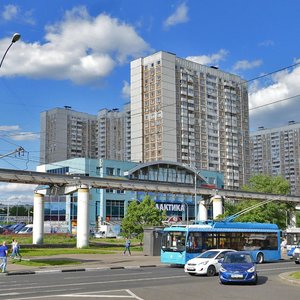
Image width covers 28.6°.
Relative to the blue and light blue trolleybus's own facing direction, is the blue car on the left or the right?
on its left

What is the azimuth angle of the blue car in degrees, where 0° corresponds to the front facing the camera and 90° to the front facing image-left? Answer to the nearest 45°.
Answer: approximately 0°

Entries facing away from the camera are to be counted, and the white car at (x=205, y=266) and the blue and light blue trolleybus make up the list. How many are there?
0

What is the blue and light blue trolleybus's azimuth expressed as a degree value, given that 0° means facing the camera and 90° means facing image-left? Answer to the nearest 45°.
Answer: approximately 45°

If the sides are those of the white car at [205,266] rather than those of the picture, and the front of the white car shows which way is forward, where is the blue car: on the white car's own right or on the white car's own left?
on the white car's own left

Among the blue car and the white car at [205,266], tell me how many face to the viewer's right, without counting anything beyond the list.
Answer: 0

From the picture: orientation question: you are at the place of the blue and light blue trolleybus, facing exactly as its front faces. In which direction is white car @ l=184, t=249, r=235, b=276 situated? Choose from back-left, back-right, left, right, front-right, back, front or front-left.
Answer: front-left
